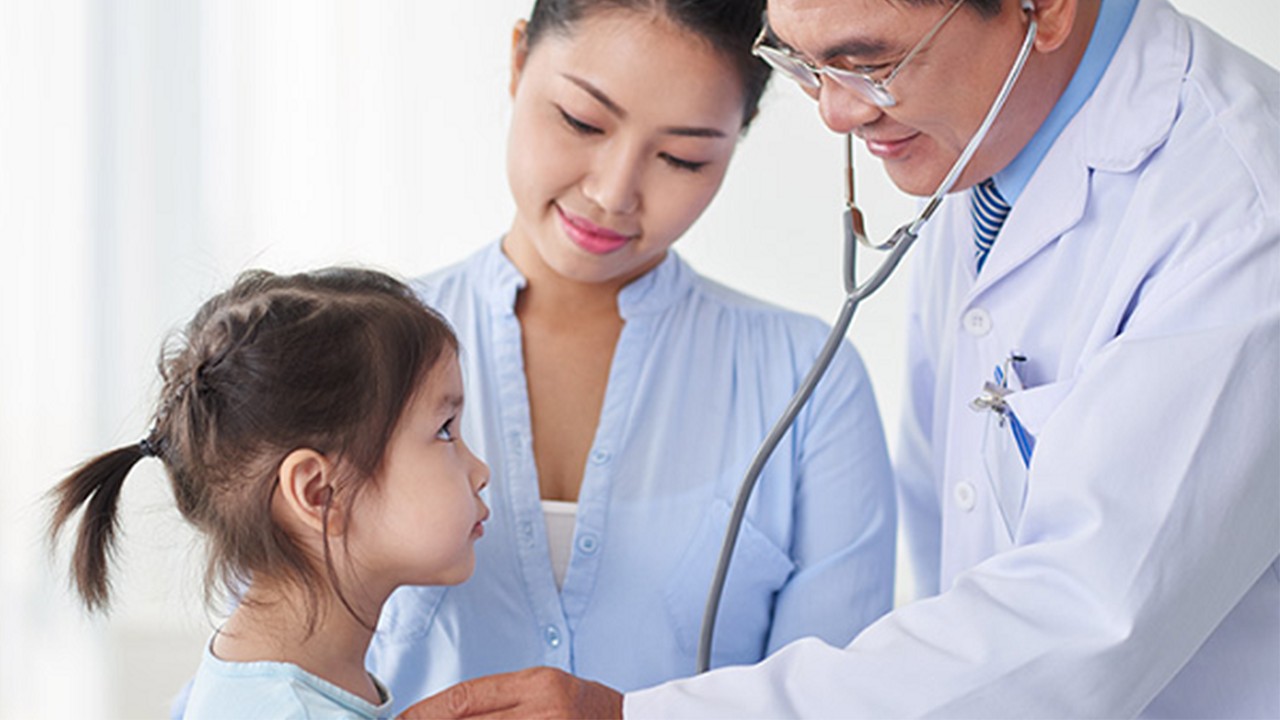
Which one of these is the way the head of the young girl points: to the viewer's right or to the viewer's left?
to the viewer's right

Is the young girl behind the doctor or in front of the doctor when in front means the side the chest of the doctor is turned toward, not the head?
in front

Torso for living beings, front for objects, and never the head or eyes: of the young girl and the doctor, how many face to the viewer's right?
1

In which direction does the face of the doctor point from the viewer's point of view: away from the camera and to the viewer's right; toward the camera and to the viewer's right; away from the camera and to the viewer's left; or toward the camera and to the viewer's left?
toward the camera and to the viewer's left

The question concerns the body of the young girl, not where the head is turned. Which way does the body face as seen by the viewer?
to the viewer's right

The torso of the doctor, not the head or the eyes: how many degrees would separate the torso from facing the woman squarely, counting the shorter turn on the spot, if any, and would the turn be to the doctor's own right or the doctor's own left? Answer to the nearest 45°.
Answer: approximately 90° to the doctor's own right

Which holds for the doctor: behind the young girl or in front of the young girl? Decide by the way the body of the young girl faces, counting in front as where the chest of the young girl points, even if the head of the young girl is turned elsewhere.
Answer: in front

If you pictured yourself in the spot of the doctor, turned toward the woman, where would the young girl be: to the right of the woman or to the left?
left

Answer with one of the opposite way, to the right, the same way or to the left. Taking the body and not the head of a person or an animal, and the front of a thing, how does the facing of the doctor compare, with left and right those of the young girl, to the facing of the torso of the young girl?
the opposite way
